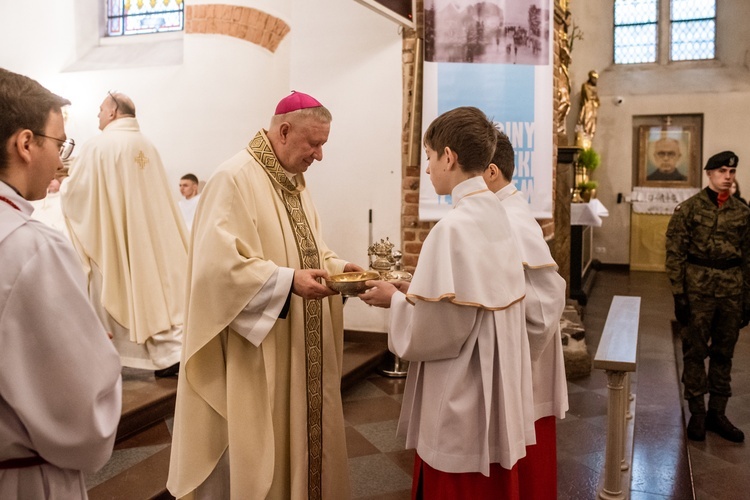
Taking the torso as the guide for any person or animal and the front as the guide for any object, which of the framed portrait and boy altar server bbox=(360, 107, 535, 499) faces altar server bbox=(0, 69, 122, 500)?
the framed portrait

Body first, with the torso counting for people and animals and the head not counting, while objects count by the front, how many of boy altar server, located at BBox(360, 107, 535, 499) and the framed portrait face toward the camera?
1

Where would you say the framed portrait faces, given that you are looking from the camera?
facing the viewer

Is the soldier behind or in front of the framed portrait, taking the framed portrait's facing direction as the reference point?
in front

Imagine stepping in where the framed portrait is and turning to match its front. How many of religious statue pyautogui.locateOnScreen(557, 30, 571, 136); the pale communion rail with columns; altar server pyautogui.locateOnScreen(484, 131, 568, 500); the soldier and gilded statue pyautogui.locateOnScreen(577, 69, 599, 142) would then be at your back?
0

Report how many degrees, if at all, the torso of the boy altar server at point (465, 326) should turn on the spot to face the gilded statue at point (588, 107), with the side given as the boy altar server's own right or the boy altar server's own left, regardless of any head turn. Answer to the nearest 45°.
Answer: approximately 45° to the boy altar server's own right

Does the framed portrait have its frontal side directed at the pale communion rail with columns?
yes

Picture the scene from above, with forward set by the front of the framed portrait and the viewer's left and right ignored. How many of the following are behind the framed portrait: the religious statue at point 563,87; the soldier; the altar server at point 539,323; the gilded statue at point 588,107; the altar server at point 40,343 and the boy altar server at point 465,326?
0

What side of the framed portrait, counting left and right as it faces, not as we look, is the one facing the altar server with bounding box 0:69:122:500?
front

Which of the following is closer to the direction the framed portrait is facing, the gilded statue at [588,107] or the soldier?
the soldier

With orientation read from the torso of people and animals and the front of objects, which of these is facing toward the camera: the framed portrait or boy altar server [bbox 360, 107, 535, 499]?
the framed portrait

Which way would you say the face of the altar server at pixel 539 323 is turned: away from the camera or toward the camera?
away from the camera
